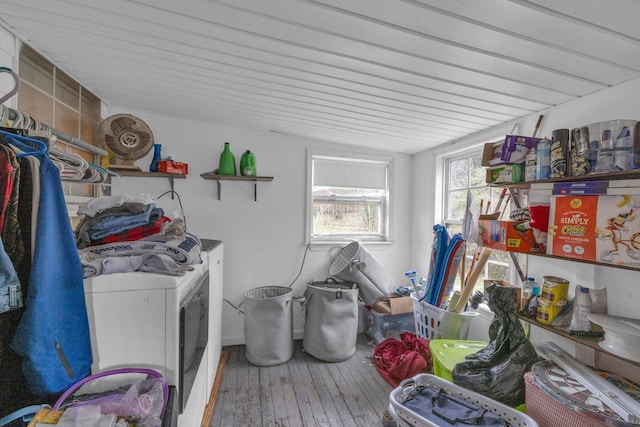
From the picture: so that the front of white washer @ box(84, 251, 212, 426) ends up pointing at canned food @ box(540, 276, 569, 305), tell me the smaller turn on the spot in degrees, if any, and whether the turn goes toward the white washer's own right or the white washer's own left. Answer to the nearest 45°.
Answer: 0° — it already faces it

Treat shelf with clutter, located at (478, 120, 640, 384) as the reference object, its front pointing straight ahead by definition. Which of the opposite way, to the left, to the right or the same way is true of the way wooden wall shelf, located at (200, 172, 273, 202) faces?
to the left

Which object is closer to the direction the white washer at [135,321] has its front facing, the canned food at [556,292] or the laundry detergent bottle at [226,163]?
the canned food

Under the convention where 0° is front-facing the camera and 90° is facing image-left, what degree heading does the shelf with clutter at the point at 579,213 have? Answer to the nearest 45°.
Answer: approximately 45°

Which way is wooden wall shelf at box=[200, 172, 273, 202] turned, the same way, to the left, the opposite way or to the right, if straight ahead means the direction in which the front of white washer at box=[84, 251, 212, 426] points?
to the right

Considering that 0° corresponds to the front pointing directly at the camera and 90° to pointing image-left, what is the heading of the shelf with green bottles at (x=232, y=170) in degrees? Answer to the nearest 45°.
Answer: approximately 0°

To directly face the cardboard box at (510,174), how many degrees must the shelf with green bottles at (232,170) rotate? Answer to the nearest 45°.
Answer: approximately 45° to its left

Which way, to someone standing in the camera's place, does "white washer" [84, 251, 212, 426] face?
facing to the right of the viewer

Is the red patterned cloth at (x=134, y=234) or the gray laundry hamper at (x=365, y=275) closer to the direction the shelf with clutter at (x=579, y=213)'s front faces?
the red patterned cloth

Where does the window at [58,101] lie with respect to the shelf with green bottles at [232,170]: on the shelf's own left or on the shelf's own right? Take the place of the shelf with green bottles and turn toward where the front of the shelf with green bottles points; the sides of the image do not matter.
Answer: on the shelf's own right

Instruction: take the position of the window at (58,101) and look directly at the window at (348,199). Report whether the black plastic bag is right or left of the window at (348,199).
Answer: right
